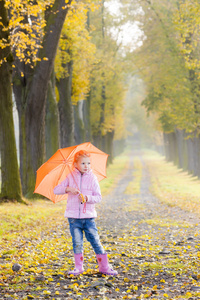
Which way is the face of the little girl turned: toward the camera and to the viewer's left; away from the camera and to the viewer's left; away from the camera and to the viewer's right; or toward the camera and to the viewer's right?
toward the camera and to the viewer's right

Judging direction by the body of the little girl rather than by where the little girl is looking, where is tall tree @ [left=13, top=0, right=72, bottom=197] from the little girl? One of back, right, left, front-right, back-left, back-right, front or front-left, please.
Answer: back

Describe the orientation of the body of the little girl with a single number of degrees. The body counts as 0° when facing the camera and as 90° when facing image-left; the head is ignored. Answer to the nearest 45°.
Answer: approximately 0°
